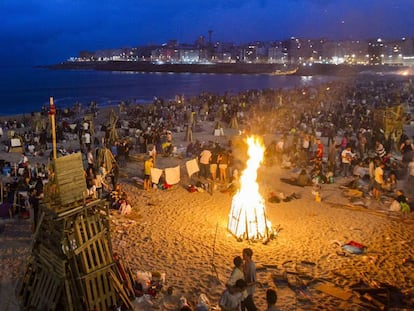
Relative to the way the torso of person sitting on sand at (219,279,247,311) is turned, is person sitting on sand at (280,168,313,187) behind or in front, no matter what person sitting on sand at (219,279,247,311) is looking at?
in front

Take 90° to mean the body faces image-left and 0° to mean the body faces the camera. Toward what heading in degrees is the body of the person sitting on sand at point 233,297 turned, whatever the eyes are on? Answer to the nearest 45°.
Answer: approximately 225°

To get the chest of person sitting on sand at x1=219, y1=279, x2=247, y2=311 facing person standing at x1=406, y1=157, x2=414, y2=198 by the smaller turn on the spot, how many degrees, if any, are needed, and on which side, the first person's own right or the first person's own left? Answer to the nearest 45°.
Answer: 0° — they already face them

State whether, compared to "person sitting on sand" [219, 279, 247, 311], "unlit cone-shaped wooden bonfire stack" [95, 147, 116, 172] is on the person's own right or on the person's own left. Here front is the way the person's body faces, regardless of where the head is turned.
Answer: on the person's own left

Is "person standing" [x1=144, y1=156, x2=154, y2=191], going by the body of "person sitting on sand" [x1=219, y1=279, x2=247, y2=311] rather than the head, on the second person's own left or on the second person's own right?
on the second person's own left

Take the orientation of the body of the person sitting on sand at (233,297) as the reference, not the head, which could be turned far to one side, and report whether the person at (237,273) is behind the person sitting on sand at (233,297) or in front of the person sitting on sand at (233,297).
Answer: in front

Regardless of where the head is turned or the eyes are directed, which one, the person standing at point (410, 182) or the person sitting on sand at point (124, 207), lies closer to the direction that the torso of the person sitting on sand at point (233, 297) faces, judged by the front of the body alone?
the person standing

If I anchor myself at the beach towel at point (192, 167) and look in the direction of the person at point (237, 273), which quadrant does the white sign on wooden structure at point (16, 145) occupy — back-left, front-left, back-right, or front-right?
back-right
